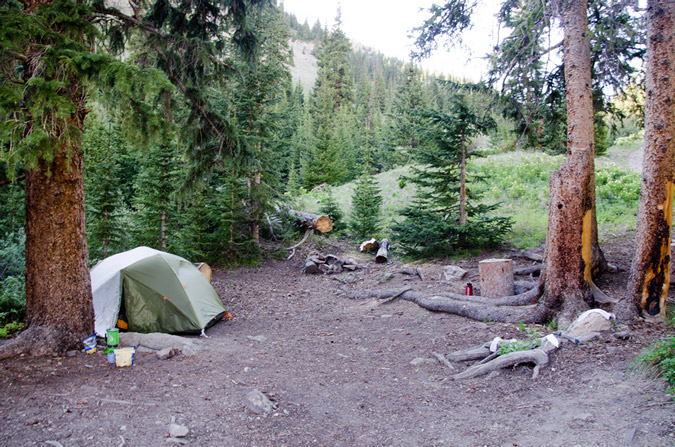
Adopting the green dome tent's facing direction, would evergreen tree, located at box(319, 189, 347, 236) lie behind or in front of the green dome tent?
behind

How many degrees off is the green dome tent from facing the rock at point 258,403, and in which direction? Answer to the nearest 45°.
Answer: approximately 45° to its left

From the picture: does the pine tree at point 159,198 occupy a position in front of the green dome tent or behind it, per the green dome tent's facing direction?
behind

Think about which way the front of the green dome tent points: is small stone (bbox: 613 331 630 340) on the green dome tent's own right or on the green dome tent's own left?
on the green dome tent's own left

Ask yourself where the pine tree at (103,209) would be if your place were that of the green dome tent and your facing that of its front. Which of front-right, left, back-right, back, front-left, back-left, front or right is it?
back-right

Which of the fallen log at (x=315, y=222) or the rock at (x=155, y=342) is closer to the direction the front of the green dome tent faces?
the rock

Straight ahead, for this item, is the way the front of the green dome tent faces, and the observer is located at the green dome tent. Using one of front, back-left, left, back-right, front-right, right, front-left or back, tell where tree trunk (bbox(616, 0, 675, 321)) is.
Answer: left

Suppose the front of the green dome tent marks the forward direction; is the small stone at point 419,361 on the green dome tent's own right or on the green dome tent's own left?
on the green dome tent's own left
